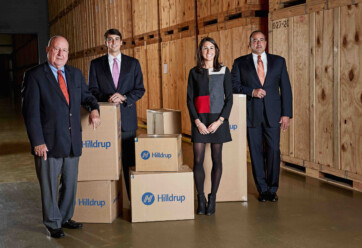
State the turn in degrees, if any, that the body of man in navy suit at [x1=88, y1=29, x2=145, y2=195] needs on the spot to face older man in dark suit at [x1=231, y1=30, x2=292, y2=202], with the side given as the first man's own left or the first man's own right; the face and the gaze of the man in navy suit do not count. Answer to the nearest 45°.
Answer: approximately 90° to the first man's own left

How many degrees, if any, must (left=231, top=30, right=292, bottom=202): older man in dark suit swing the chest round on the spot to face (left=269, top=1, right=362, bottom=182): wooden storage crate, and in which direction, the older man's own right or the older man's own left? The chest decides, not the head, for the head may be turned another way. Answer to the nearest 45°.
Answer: approximately 135° to the older man's own left

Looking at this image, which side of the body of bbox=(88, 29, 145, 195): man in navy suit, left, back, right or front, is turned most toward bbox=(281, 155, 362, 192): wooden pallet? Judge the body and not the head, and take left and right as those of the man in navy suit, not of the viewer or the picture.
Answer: left

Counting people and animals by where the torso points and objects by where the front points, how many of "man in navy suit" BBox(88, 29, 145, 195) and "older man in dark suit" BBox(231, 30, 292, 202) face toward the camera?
2

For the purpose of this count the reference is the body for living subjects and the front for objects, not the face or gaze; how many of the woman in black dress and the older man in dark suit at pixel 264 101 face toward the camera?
2

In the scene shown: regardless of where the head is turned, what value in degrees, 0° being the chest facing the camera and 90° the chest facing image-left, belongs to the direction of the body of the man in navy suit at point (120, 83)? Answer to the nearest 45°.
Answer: approximately 0°

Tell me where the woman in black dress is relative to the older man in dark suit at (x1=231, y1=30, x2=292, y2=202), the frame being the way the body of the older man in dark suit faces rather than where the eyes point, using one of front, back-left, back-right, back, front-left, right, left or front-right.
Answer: front-right

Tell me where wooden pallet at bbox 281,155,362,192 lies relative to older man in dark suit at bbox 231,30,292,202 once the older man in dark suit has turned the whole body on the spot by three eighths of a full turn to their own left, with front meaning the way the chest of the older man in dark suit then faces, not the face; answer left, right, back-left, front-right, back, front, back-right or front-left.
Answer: front

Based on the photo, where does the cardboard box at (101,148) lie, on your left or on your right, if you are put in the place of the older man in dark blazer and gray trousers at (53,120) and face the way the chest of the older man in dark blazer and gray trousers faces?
on your left

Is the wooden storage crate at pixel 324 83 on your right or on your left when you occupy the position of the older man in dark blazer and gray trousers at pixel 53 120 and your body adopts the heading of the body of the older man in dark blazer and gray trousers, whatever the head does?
on your left
